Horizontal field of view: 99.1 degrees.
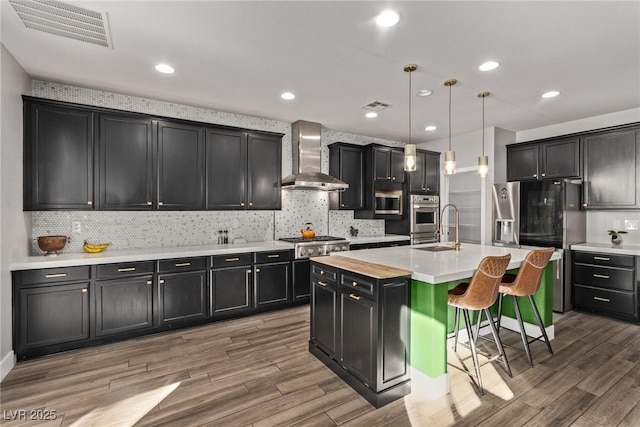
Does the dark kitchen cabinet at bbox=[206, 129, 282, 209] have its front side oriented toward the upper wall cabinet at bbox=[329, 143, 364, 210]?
no

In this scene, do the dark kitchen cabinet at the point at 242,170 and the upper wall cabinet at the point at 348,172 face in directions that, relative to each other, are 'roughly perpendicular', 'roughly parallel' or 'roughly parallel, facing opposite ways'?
roughly parallel

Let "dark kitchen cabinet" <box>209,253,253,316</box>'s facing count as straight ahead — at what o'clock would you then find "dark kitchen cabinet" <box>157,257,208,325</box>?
"dark kitchen cabinet" <box>157,257,208,325</box> is roughly at 4 o'clock from "dark kitchen cabinet" <box>209,253,253,316</box>.

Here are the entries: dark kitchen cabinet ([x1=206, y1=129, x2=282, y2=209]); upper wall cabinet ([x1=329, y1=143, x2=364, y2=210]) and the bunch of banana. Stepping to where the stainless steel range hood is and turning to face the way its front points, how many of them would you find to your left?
1

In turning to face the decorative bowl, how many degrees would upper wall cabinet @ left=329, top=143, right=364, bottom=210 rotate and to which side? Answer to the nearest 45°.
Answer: approximately 90° to its right

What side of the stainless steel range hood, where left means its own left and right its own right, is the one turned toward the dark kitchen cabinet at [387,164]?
left

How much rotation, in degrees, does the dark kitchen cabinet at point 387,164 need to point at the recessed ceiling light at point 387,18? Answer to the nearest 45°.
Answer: approximately 45° to its right

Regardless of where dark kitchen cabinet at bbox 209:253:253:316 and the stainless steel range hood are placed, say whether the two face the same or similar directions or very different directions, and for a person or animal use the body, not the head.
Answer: same or similar directions

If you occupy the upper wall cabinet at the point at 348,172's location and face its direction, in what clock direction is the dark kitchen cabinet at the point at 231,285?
The dark kitchen cabinet is roughly at 3 o'clock from the upper wall cabinet.

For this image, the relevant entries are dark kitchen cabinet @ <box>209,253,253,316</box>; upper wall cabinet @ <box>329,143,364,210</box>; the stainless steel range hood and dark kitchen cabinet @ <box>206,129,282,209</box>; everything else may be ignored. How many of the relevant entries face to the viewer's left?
0

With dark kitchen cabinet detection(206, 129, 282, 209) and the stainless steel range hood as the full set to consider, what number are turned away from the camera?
0

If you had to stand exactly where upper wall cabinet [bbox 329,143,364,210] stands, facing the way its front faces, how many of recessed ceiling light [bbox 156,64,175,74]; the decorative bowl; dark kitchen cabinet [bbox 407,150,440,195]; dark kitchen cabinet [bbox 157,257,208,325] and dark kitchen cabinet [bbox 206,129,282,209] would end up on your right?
4

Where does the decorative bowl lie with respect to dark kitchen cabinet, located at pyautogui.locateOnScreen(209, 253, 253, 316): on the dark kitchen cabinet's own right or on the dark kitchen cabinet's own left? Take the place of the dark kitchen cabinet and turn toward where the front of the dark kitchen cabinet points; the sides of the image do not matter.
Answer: on the dark kitchen cabinet's own right

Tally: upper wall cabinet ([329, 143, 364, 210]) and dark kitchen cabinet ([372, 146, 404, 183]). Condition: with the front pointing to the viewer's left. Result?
0

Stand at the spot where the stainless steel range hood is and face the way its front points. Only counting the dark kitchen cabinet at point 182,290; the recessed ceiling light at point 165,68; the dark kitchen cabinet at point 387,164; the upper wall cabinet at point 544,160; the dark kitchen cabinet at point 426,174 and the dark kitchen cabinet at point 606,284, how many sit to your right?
2

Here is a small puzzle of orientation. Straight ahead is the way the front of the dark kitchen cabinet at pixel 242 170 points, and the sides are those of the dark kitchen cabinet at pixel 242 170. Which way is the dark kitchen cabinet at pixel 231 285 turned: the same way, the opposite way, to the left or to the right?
the same way

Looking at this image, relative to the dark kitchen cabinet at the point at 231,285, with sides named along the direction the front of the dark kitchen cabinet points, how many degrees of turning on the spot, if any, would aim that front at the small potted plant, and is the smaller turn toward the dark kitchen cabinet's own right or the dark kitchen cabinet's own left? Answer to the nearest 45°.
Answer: approximately 45° to the dark kitchen cabinet's own left

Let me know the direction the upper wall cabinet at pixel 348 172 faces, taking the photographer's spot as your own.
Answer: facing the viewer and to the right of the viewer

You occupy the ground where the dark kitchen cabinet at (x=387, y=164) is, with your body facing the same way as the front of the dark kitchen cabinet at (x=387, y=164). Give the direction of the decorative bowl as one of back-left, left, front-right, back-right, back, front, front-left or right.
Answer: right
